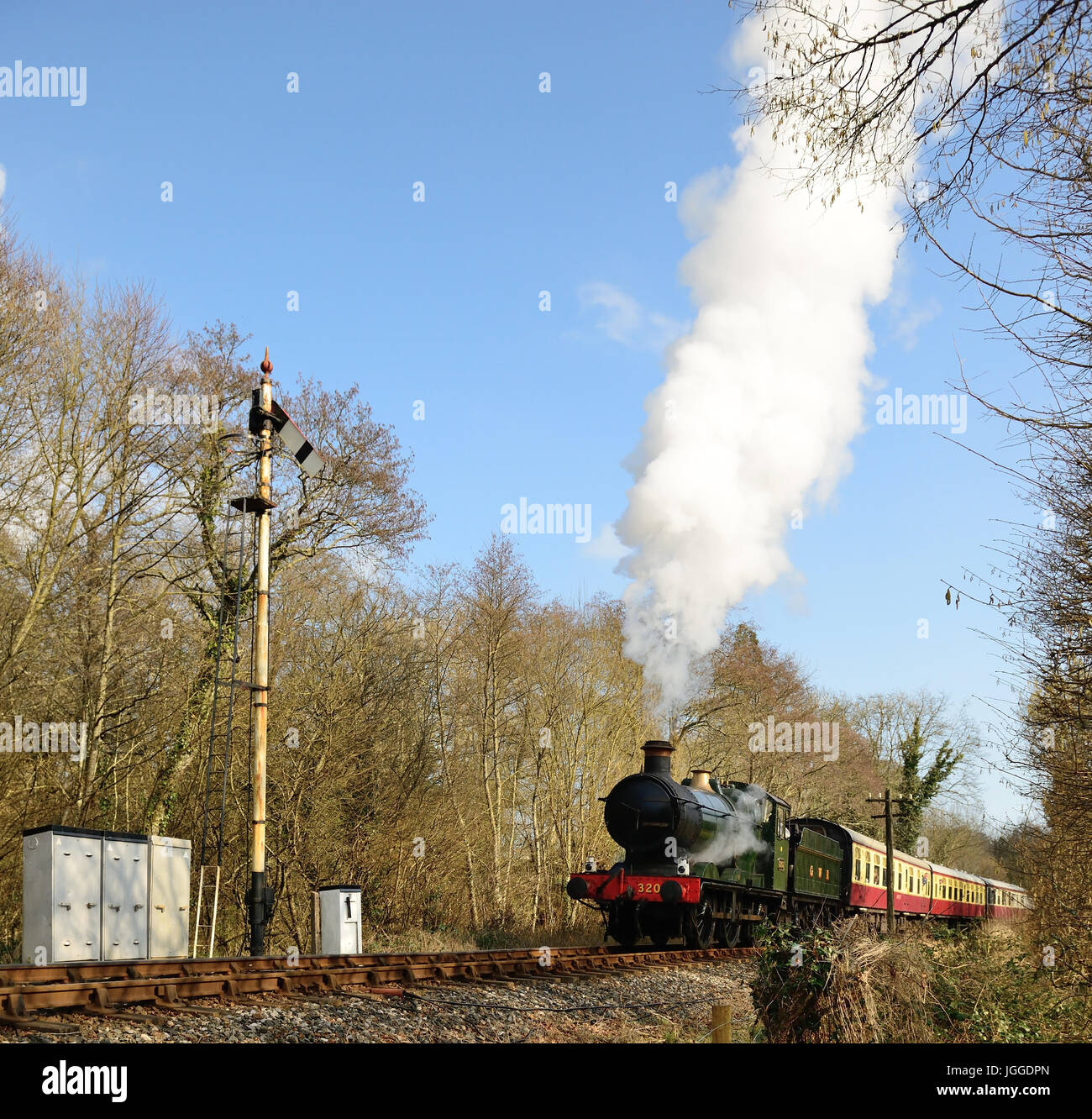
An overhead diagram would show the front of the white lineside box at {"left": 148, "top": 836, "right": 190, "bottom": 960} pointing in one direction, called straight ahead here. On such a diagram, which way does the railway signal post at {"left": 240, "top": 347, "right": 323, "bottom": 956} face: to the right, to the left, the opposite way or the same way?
the opposite way

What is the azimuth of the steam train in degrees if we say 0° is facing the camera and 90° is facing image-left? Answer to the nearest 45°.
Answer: approximately 45°

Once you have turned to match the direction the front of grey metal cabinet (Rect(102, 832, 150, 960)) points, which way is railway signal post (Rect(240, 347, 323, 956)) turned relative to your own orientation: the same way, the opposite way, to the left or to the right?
the opposite way

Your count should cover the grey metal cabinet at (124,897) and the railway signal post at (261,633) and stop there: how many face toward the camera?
1

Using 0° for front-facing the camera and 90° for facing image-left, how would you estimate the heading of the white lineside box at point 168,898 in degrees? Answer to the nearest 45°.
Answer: approximately 0°

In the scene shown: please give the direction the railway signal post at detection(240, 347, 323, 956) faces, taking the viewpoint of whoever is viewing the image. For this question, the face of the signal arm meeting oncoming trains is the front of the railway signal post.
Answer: facing away from the viewer

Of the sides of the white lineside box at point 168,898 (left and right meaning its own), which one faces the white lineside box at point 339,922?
left
